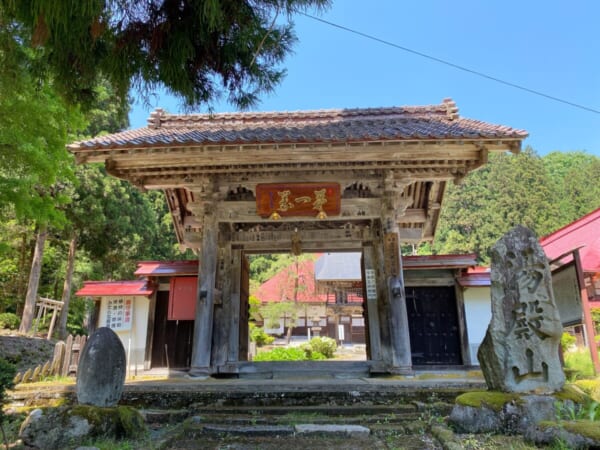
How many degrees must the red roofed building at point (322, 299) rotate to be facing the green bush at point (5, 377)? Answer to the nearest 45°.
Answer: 0° — it already faces it

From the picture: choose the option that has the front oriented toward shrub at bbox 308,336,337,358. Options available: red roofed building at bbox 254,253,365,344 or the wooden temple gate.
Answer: the red roofed building

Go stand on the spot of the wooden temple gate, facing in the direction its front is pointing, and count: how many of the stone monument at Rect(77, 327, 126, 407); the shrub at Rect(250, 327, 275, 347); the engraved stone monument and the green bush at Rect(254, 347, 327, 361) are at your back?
2

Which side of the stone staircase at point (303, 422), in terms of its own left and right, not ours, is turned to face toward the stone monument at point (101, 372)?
right

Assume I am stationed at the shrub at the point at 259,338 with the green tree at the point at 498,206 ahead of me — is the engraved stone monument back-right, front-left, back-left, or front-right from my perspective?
back-right

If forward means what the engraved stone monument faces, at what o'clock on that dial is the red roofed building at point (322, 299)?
The red roofed building is roughly at 5 o'clock from the engraved stone monument.

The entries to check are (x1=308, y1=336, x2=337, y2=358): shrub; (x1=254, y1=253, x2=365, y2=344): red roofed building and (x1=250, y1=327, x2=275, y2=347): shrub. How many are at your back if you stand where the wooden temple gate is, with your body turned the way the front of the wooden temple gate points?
3

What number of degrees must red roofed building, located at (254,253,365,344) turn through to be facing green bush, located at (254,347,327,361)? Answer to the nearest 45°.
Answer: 0° — it already faces it

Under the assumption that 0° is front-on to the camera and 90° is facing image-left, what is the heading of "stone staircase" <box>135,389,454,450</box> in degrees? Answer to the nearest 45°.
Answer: approximately 0°

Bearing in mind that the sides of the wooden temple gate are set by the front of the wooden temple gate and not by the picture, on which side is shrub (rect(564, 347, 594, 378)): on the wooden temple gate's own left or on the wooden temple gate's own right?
on the wooden temple gate's own left

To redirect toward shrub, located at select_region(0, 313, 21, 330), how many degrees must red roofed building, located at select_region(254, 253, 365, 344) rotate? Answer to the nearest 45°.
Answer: approximately 45° to its right
